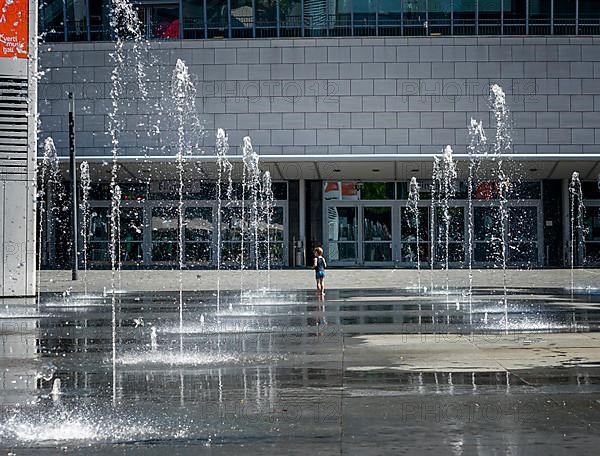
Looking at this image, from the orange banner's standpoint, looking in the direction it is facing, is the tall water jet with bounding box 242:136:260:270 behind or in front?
behind

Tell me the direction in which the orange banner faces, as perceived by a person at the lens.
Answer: facing the viewer

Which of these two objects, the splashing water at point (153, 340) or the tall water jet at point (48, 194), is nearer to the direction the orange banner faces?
the splashing water

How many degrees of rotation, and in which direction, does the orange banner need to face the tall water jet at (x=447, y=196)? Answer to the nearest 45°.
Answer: approximately 135° to its left

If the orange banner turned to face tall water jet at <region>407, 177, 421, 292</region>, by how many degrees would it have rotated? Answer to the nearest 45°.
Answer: approximately 135° to its left
